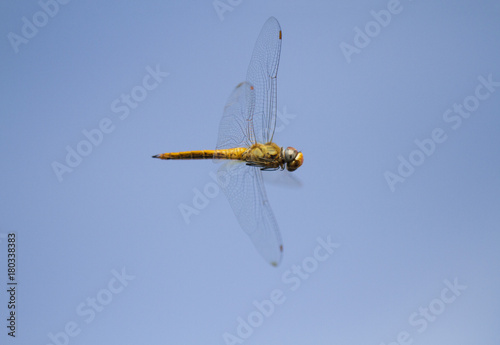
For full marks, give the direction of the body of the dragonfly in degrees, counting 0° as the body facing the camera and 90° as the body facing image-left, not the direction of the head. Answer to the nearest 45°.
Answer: approximately 270°
